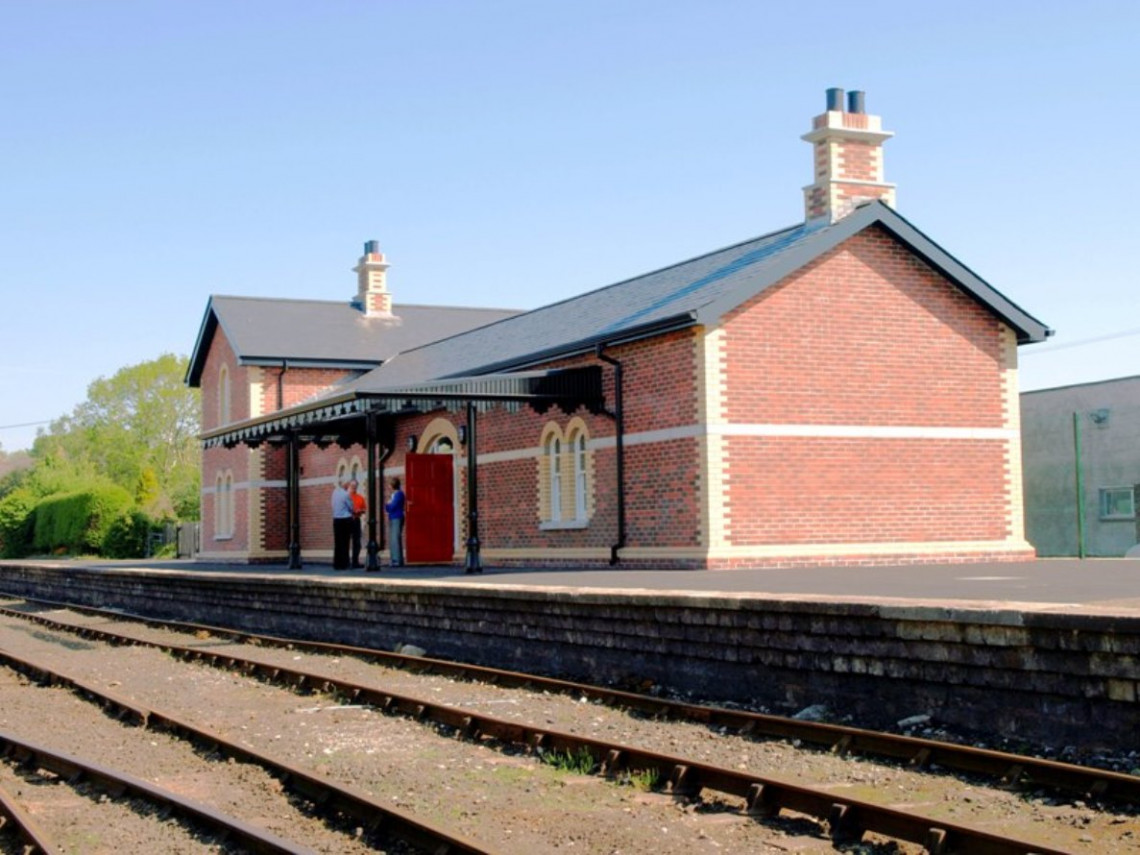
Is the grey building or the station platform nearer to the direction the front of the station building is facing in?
the station platform

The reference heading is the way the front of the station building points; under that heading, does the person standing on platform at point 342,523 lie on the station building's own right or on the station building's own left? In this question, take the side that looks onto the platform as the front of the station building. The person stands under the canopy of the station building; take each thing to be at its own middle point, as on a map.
on the station building's own right

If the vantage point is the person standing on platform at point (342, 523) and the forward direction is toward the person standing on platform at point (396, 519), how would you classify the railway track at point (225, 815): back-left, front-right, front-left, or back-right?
back-right

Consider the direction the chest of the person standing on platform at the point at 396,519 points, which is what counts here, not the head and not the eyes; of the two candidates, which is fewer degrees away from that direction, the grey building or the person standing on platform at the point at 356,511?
the person standing on platform

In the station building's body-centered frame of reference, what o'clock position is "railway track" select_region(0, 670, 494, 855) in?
The railway track is roughly at 11 o'clock from the station building.

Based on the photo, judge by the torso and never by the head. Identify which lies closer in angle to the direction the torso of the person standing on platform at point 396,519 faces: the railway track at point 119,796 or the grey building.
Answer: the railway track

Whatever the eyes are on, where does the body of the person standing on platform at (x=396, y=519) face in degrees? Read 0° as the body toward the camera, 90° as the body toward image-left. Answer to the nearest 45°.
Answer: approximately 90°

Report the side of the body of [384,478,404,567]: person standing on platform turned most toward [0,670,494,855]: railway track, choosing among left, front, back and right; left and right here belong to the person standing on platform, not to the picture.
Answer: left

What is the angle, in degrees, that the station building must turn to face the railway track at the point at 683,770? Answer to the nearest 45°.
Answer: approximately 45° to its left

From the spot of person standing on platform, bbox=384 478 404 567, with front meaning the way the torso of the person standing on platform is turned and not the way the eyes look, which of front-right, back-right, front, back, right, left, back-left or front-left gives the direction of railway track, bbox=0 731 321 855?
left

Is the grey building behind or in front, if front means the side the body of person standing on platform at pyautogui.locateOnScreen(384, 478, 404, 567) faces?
behind

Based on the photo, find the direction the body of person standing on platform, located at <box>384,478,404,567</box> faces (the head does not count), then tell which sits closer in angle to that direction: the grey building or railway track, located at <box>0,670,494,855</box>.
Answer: the railway track
